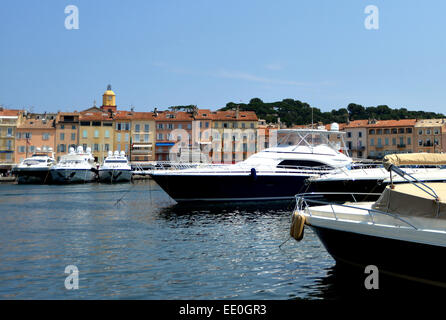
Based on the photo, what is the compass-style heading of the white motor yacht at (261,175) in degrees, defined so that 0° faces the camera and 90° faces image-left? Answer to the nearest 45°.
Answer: approximately 90°

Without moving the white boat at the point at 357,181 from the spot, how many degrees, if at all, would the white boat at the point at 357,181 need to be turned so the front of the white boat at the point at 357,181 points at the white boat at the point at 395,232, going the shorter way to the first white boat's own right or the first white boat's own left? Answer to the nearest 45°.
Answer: approximately 90° to the first white boat's own left

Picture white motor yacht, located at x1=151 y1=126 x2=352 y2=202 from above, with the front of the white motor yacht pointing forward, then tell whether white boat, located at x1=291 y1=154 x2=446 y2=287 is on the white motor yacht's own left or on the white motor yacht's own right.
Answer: on the white motor yacht's own left

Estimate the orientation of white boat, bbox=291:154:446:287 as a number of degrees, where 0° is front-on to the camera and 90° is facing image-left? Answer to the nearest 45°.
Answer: approximately 90°

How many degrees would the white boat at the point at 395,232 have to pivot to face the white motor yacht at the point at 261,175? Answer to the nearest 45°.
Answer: approximately 90° to its right

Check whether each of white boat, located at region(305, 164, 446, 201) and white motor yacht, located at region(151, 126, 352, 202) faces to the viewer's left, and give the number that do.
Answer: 2

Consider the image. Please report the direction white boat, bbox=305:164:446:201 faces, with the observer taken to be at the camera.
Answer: facing to the left of the viewer

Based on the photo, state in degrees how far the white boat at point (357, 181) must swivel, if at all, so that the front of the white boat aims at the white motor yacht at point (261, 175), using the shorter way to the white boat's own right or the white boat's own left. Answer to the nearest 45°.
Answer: approximately 45° to the white boat's own right

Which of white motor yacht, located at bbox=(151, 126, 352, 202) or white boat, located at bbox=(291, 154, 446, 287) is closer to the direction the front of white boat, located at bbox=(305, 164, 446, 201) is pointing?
the white motor yacht

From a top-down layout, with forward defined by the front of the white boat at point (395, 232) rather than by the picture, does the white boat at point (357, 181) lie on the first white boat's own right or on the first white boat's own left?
on the first white boat's own right
